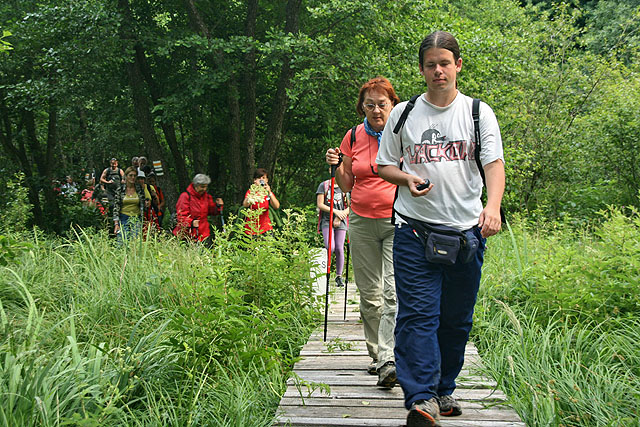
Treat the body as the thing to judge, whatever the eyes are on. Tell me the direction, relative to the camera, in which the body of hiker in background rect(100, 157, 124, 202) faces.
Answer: toward the camera

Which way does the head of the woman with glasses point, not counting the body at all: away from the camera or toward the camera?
toward the camera

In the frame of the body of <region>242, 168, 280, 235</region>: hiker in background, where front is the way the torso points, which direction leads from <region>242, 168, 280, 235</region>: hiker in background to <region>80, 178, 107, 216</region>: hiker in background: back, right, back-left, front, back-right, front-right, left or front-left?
back-right

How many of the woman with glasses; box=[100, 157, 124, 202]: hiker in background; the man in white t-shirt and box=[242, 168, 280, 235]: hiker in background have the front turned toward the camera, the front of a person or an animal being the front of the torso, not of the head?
4

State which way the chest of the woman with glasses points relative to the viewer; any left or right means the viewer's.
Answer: facing the viewer

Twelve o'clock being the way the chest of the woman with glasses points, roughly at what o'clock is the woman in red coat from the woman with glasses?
The woman in red coat is roughly at 5 o'clock from the woman with glasses.

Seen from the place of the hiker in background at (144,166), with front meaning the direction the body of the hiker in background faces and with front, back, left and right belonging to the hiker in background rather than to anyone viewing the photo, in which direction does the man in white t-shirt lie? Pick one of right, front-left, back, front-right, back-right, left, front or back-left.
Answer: front

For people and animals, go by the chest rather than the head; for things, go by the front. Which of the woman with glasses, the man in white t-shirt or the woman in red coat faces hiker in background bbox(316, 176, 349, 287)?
the woman in red coat

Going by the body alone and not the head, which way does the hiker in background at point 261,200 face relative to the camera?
toward the camera

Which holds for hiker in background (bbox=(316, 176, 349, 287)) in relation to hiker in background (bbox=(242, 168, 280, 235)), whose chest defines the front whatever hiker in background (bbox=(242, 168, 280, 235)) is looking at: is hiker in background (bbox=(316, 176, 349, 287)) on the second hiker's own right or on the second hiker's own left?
on the second hiker's own left

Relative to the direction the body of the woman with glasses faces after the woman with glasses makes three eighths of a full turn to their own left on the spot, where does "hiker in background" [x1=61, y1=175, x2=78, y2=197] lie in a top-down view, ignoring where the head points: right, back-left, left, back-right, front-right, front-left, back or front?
left

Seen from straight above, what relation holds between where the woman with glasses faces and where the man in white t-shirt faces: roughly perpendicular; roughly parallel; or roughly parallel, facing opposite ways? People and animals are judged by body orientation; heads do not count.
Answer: roughly parallel

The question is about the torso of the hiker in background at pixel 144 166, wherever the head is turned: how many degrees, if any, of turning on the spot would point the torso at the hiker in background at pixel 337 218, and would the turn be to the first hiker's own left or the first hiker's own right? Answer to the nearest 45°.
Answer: approximately 45° to the first hiker's own left

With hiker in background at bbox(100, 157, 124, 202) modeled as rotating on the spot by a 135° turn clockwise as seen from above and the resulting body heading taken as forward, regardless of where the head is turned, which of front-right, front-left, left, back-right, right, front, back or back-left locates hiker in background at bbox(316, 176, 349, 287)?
back
